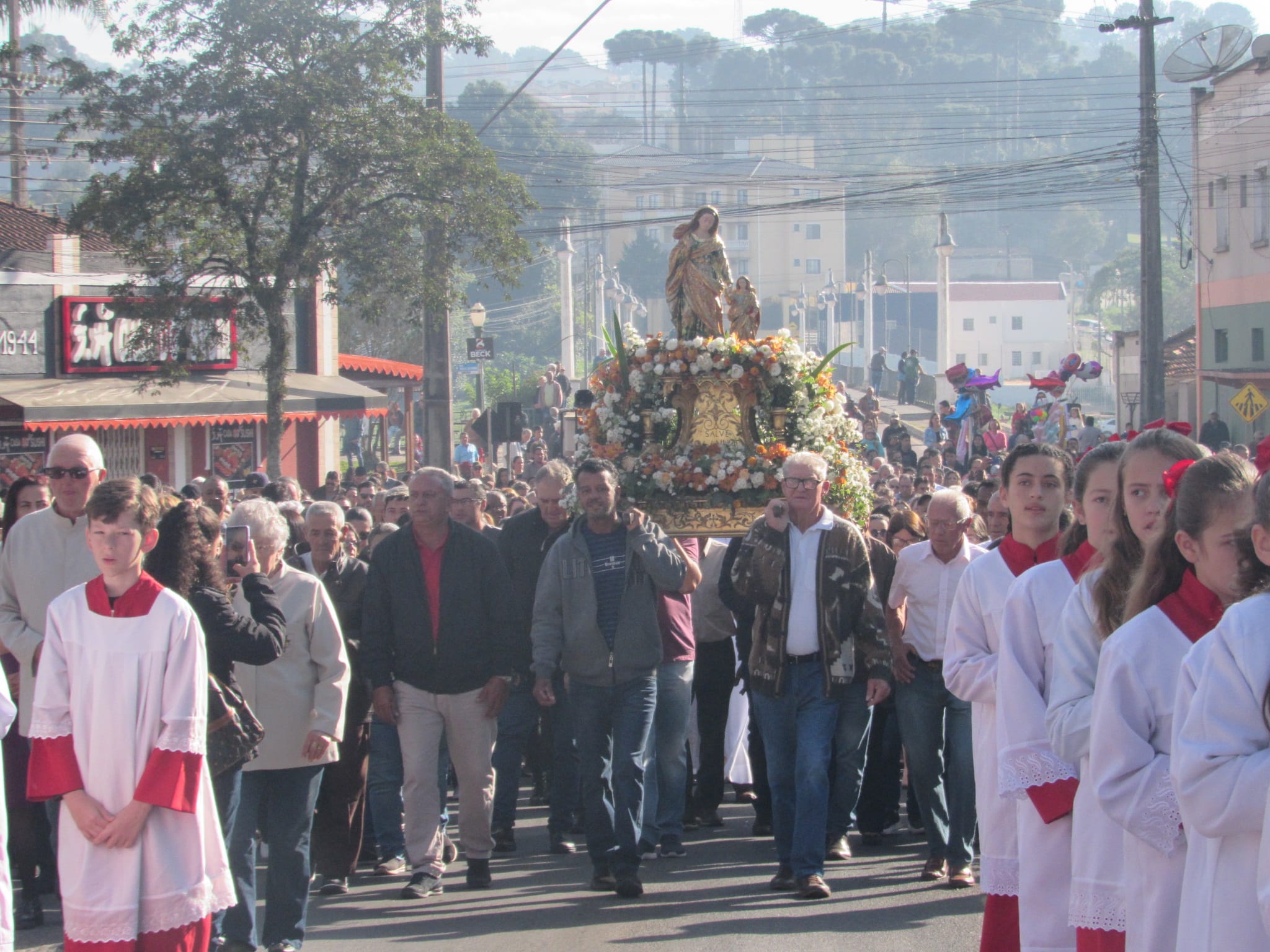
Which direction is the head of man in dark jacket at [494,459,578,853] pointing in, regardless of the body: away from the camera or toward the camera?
toward the camera

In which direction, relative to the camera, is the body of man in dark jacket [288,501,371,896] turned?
toward the camera

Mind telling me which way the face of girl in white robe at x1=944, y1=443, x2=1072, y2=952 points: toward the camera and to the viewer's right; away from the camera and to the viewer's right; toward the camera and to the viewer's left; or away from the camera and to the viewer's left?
toward the camera and to the viewer's left

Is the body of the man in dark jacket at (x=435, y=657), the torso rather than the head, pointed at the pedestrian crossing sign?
no

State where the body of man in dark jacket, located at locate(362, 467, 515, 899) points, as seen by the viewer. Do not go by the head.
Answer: toward the camera

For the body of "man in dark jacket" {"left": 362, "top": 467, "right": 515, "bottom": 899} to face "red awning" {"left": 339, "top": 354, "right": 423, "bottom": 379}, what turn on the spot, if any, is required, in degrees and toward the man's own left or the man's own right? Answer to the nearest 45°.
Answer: approximately 180°

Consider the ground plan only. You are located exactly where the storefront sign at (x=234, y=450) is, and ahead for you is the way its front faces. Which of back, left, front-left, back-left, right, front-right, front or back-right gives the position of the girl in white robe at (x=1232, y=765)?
front

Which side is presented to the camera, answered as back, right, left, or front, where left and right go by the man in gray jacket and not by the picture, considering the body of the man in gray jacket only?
front

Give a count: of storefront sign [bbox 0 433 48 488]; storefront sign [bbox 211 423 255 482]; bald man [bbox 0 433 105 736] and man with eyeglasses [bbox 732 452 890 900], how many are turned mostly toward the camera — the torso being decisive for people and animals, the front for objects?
4

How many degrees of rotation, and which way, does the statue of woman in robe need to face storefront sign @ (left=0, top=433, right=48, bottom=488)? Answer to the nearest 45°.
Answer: approximately 135° to its right
